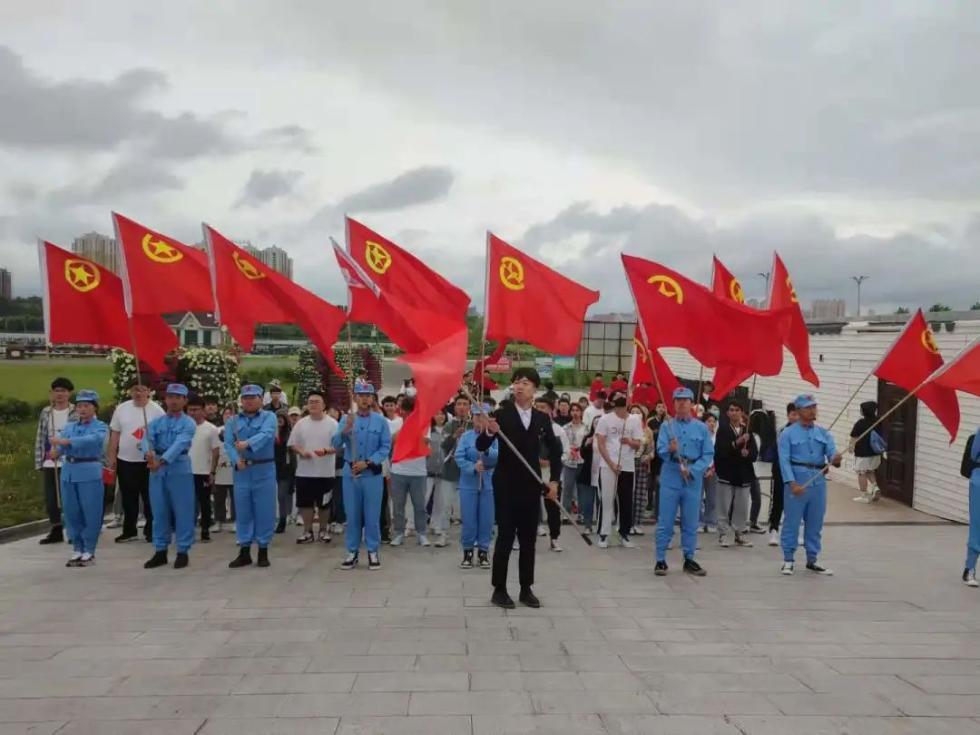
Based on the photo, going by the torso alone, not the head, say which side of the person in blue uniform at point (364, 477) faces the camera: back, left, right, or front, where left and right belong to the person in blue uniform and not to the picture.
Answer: front

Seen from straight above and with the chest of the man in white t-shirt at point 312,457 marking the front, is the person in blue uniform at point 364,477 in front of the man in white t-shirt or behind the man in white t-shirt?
in front

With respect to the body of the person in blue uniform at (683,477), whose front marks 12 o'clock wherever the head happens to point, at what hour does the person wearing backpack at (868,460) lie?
The person wearing backpack is roughly at 7 o'clock from the person in blue uniform.

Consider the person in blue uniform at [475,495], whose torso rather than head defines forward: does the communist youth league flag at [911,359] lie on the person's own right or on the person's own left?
on the person's own left

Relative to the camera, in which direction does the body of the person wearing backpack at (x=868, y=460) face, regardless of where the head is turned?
to the viewer's left

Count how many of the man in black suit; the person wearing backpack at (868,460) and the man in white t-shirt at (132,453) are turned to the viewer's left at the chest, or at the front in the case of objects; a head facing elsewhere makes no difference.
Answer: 1

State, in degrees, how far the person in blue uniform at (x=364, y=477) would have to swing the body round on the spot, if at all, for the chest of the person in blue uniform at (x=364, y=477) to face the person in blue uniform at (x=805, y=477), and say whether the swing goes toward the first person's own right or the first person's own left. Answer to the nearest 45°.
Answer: approximately 90° to the first person's own left

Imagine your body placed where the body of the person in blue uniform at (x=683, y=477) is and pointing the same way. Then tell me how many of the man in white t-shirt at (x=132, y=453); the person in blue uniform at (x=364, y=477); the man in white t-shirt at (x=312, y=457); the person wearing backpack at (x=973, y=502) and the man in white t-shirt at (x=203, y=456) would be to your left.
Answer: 1

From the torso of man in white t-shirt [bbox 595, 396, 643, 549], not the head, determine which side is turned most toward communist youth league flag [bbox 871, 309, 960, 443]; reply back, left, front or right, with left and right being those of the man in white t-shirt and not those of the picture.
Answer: left

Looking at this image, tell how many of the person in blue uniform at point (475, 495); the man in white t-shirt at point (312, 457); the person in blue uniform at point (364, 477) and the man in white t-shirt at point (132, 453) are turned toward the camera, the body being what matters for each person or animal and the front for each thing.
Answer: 4

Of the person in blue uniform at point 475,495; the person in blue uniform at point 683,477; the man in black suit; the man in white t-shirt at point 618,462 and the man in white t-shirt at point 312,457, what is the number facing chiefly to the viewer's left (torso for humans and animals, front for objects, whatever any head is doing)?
0

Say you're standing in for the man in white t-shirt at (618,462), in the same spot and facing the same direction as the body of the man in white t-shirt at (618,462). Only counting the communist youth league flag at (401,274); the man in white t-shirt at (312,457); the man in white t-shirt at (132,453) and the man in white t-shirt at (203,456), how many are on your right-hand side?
4

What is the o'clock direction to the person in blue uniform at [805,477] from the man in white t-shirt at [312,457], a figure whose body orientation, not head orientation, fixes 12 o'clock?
The person in blue uniform is roughly at 10 o'clock from the man in white t-shirt.

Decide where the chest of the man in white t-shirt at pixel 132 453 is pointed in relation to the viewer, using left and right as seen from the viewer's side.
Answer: facing the viewer
